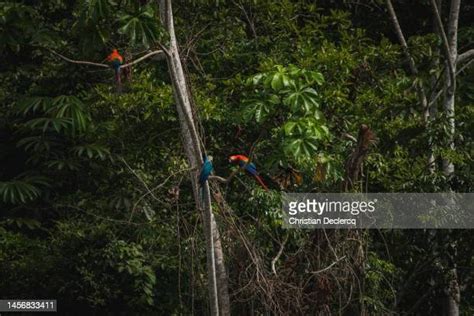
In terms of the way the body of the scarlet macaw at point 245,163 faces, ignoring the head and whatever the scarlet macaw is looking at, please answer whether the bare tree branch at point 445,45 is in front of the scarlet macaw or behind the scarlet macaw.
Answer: behind

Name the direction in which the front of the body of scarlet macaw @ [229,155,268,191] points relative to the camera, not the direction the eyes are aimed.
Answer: to the viewer's left

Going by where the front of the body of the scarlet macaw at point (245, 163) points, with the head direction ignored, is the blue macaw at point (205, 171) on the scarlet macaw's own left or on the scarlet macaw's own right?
on the scarlet macaw's own left

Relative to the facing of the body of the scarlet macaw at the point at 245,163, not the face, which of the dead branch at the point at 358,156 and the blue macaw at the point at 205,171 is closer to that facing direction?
the blue macaw

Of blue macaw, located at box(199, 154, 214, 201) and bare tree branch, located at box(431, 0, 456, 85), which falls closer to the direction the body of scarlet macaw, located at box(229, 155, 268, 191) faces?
the blue macaw

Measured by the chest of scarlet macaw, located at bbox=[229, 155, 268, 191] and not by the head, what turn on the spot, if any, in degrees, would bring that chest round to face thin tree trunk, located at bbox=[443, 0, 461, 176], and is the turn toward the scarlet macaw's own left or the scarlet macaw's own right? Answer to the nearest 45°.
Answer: approximately 135° to the scarlet macaw's own right

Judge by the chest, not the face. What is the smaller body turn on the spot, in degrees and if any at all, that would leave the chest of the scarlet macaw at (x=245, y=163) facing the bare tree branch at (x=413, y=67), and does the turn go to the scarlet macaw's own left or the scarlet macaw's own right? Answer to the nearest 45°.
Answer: approximately 135° to the scarlet macaw's own right

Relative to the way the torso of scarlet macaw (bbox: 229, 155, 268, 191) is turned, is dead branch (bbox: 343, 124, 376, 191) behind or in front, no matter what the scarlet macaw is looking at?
behind
